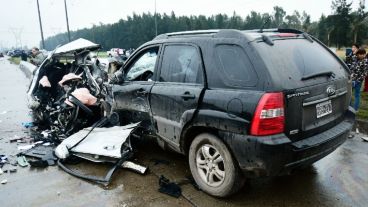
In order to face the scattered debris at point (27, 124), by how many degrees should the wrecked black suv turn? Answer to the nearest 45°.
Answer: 0° — it already faces it

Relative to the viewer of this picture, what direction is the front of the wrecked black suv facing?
facing away from the viewer and to the left of the viewer

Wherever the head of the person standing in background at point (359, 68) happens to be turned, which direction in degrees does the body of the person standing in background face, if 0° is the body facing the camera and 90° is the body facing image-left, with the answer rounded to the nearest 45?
approximately 45°

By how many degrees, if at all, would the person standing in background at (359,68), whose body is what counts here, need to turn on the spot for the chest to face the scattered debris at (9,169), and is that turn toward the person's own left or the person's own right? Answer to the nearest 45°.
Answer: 0° — they already face it

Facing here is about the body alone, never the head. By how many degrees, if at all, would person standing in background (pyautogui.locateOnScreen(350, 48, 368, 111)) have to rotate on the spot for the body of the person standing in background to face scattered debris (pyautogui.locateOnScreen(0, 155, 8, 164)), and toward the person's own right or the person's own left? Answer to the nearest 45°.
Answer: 0° — they already face it

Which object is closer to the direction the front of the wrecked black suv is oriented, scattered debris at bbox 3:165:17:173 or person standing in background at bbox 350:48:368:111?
the scattered debris

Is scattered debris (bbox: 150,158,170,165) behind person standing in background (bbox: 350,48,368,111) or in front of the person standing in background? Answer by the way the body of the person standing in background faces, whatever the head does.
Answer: in front

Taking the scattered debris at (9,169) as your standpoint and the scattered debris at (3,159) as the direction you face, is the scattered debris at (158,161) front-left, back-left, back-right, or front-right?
back-right

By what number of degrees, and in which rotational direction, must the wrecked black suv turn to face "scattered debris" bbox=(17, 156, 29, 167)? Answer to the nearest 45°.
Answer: approximately 45° to its left

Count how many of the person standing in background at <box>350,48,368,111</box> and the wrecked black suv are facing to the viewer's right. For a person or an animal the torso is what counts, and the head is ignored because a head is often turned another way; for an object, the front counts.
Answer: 0

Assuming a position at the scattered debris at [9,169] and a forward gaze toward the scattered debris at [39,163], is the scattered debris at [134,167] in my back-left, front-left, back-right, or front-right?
front-right

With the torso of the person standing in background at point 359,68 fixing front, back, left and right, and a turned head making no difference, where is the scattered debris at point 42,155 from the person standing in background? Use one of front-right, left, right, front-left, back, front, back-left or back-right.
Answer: front
